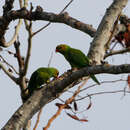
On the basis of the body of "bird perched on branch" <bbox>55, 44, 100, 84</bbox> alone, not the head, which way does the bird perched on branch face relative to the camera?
to the viewer's left
